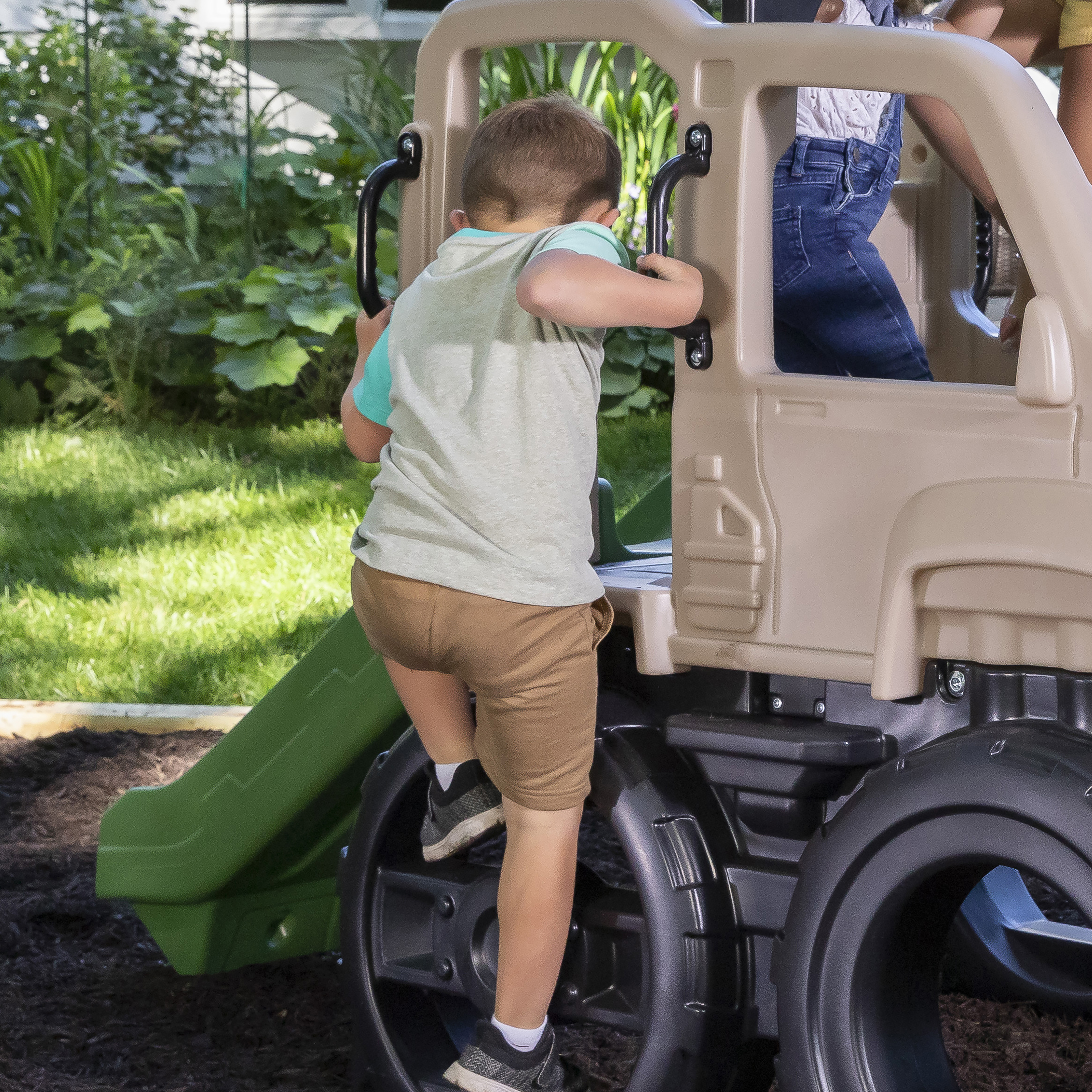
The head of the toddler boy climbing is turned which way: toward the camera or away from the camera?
away from the camera

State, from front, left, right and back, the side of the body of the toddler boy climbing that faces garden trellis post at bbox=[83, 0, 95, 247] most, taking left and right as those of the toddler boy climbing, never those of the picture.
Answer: front

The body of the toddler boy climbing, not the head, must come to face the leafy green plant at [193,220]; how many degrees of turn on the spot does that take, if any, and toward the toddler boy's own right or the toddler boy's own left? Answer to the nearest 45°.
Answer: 0° — they already face it

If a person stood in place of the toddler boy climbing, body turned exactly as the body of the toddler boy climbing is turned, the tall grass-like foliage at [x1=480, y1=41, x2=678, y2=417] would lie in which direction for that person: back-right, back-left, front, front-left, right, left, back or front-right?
front

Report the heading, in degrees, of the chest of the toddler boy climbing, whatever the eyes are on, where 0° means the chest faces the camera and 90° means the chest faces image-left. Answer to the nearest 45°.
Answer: approximately 180°
